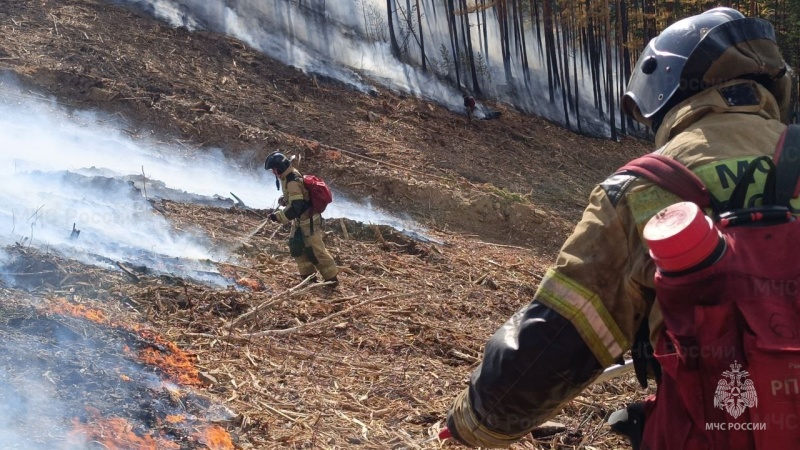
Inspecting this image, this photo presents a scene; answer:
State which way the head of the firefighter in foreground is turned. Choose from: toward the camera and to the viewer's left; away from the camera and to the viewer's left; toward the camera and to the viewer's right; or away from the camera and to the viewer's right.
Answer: away from the camera and to the viewer's left

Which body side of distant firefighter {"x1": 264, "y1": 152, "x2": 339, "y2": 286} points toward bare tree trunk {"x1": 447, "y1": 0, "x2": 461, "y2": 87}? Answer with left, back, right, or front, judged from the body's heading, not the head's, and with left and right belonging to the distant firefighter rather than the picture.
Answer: right

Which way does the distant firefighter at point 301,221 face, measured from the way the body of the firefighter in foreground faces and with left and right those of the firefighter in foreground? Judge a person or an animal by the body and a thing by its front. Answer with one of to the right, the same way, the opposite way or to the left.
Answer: to the left

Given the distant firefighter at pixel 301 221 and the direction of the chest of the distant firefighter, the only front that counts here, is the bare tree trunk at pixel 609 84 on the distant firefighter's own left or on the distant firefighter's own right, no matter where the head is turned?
on the distant firefighter's own right

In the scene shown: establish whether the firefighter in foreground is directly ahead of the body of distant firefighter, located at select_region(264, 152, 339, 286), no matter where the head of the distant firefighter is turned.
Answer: no

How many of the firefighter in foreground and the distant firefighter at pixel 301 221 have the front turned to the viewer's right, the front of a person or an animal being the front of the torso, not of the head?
0

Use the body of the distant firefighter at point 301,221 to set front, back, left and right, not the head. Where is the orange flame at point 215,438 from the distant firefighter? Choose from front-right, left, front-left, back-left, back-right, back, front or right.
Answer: left

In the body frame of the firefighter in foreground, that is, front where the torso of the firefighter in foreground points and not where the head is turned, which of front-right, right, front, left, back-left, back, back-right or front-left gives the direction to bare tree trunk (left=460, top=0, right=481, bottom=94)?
front-right

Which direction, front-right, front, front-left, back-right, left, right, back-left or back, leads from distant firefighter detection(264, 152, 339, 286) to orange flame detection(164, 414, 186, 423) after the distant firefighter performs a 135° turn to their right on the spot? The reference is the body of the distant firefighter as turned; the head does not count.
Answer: back-right

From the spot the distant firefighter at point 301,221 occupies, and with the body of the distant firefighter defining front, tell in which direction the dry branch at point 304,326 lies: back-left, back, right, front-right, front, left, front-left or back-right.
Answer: left

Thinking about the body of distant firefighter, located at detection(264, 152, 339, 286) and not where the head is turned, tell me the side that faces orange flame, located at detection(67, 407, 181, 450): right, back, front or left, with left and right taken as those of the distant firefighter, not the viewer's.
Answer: left

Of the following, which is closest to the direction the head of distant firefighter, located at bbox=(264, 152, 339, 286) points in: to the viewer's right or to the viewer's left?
to the viewer's left

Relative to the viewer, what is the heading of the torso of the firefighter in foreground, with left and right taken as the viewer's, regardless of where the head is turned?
facing away from the viewer and to the left of the viewer

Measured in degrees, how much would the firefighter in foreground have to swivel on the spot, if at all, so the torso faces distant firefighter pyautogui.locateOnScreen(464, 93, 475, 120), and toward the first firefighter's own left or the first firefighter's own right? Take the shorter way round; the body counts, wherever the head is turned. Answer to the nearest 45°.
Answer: approximately 45° to the first firefighter's own right

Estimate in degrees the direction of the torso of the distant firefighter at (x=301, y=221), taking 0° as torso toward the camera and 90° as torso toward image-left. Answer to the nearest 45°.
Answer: approximately 90°

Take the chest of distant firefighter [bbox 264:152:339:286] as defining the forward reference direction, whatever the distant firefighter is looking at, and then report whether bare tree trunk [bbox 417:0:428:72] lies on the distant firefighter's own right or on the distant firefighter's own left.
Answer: on the distant firefighter's own right
